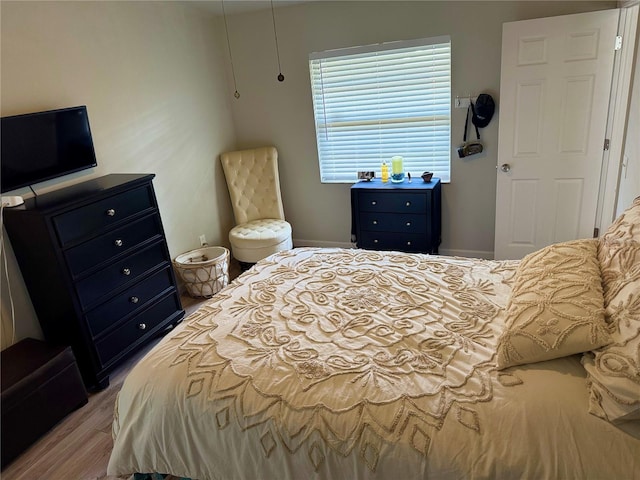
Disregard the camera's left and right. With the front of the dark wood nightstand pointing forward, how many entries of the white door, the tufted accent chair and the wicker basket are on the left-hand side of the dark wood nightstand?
1

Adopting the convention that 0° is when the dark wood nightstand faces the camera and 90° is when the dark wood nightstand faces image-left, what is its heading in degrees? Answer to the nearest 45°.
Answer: approximately 0°

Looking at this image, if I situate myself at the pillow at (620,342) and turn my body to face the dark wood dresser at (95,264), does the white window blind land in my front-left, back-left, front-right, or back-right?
front-right

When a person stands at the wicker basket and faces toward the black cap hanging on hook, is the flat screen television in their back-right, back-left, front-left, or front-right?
back-right

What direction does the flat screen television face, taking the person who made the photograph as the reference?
facing the viewer and to the right of the viewer

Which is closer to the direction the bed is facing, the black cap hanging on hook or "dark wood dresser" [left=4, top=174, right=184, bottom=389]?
the dark wood dresser

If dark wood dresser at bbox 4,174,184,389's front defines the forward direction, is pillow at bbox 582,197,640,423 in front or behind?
in front

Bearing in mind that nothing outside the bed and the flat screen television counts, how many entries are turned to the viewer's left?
1

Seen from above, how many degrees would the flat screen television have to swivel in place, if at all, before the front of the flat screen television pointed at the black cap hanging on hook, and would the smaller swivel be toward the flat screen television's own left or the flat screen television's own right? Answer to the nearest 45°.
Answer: approximately 45° to the flat screen television's own left

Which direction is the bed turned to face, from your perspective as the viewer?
facing to the left of the viewer

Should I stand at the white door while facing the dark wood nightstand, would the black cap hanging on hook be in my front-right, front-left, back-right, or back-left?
front-right

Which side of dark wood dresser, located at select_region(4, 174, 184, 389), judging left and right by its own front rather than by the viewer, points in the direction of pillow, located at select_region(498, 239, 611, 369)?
front

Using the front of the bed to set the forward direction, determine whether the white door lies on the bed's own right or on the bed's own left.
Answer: on the bed's own right

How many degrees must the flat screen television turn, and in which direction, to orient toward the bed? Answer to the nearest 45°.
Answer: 0° — it already faces it

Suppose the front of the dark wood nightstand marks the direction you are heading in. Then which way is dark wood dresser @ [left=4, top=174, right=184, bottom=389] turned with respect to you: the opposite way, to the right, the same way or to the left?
to the left

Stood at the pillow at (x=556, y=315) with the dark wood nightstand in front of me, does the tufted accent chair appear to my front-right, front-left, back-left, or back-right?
front-left

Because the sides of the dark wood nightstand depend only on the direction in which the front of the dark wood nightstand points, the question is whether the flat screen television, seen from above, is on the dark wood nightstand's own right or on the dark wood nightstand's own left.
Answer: on the dark wood nightstand's own right

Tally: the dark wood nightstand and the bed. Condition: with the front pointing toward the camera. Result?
1
